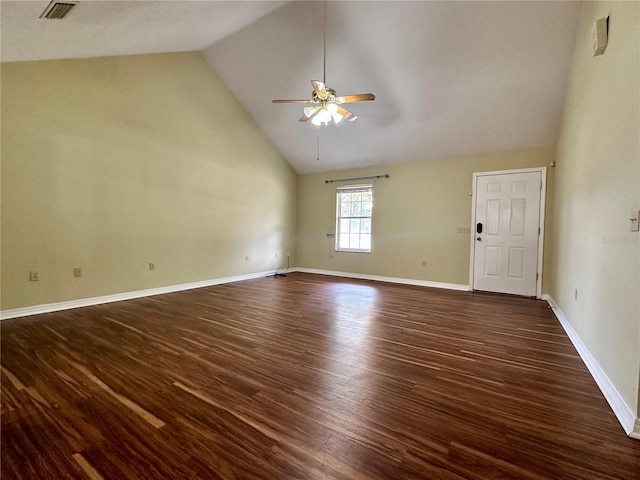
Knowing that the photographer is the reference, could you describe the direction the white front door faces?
facing the viewer

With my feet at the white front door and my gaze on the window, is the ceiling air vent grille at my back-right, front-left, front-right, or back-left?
front-left

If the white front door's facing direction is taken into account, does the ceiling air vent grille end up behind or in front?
in front

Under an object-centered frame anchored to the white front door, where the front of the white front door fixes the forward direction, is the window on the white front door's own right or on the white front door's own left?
on the white front door's own right

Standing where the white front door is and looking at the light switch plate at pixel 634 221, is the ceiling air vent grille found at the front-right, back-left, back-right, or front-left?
front-right

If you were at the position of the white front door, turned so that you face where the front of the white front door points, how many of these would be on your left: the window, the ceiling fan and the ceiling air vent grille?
0

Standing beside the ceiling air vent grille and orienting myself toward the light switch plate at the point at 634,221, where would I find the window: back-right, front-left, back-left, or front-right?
front-left

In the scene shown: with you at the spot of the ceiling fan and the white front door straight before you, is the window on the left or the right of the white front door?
left

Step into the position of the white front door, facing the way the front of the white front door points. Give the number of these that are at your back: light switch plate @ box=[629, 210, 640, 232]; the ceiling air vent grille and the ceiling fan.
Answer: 0

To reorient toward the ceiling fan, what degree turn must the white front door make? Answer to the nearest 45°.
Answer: approximately 45° to its right

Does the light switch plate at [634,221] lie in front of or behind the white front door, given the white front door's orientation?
in front

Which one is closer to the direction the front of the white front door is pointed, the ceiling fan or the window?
the ceiling fan
